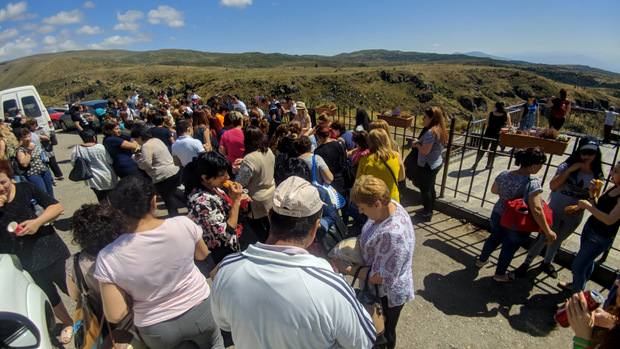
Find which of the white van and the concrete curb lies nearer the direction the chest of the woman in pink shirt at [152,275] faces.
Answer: the white van

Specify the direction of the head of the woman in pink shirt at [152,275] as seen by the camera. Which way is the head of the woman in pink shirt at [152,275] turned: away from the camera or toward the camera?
away from the camera

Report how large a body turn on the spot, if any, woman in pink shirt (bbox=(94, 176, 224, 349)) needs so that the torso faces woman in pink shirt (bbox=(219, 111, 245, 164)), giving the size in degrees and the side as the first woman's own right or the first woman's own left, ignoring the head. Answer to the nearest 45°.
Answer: approximately 45° to the first woman's own right

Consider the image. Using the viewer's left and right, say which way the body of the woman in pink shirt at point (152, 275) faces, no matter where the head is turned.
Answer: facing away from the viewer

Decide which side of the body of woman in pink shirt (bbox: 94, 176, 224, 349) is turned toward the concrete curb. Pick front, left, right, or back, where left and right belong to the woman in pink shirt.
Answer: right
